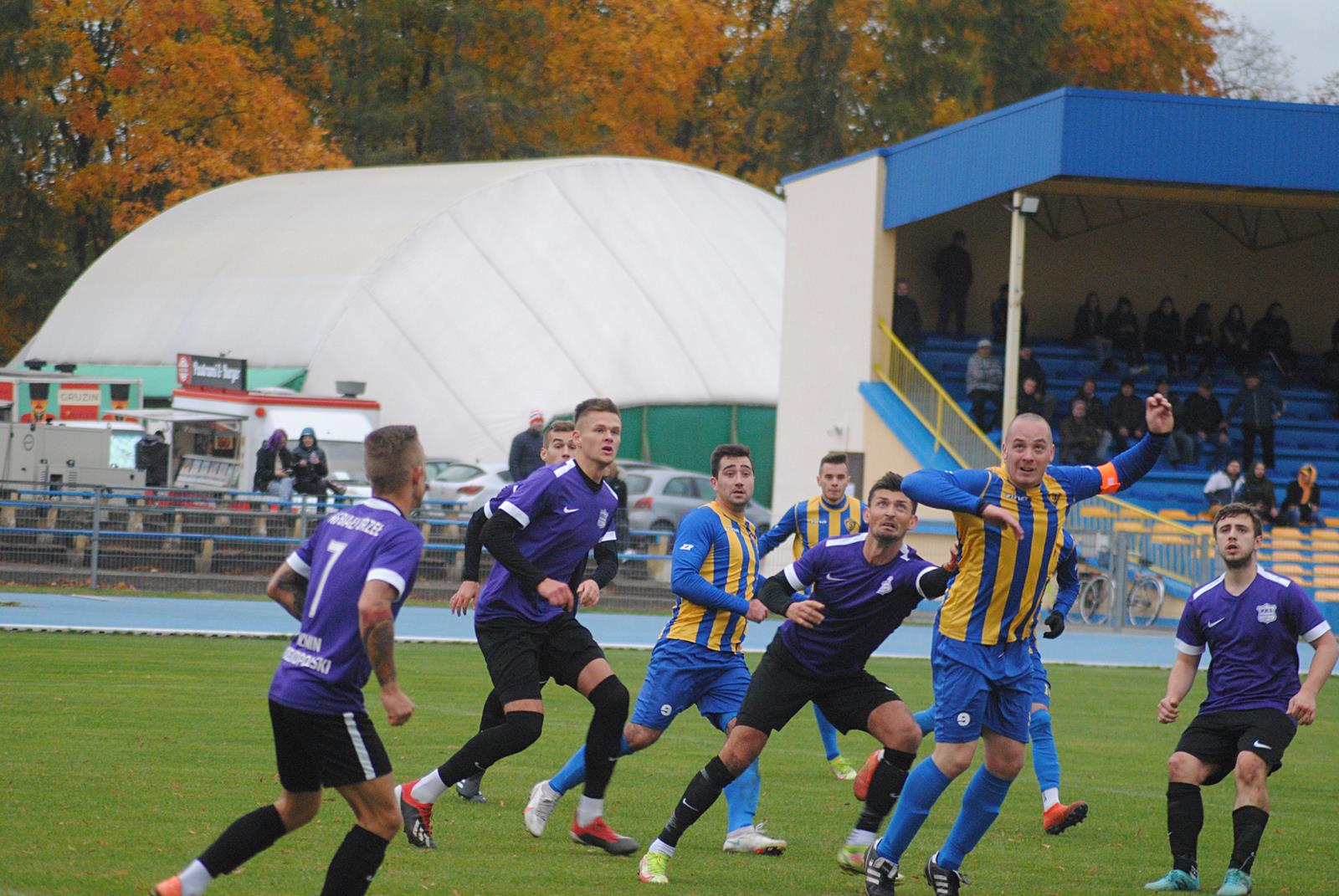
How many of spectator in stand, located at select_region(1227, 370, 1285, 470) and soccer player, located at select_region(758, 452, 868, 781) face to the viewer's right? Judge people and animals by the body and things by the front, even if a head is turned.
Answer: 0

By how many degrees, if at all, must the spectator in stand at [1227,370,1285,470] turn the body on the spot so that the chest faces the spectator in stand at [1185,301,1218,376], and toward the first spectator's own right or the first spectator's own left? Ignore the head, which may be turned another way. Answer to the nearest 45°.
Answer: approximately 180°

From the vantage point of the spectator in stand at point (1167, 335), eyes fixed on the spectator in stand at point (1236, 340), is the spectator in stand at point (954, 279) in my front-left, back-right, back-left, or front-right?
back-left

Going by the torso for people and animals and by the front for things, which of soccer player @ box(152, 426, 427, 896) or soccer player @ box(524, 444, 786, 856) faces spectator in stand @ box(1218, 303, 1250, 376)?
soccer player @ box(152, 426, 427, 896)

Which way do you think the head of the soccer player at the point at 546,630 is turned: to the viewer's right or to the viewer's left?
to the viewer's right

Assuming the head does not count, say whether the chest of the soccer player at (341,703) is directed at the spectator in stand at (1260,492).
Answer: yes

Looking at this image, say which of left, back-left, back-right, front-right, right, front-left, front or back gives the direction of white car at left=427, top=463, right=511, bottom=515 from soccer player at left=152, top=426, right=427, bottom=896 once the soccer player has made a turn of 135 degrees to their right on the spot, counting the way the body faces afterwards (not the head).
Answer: back

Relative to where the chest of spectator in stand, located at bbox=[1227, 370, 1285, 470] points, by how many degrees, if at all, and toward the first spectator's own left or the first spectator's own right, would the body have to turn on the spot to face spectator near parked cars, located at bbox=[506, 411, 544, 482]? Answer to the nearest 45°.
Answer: approximately 45° to the first spectator's own right

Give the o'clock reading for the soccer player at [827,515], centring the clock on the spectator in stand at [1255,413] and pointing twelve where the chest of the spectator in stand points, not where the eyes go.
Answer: The soccer player is roughly at 12 o'clock from the spectator in stand.

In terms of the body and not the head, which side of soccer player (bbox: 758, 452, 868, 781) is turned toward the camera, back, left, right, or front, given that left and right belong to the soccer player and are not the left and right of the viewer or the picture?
front

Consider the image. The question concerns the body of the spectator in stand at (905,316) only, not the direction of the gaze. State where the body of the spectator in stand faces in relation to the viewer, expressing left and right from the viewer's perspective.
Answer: facing the viewer and to the right of the viewer

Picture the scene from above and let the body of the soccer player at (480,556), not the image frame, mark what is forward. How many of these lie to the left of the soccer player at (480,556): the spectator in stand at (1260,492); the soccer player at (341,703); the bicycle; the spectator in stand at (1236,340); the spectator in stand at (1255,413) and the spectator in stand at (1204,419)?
5

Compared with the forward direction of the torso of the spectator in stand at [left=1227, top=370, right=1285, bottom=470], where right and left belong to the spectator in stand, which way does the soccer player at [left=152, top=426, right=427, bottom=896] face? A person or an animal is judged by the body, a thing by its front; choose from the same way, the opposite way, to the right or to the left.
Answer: the opposite way
